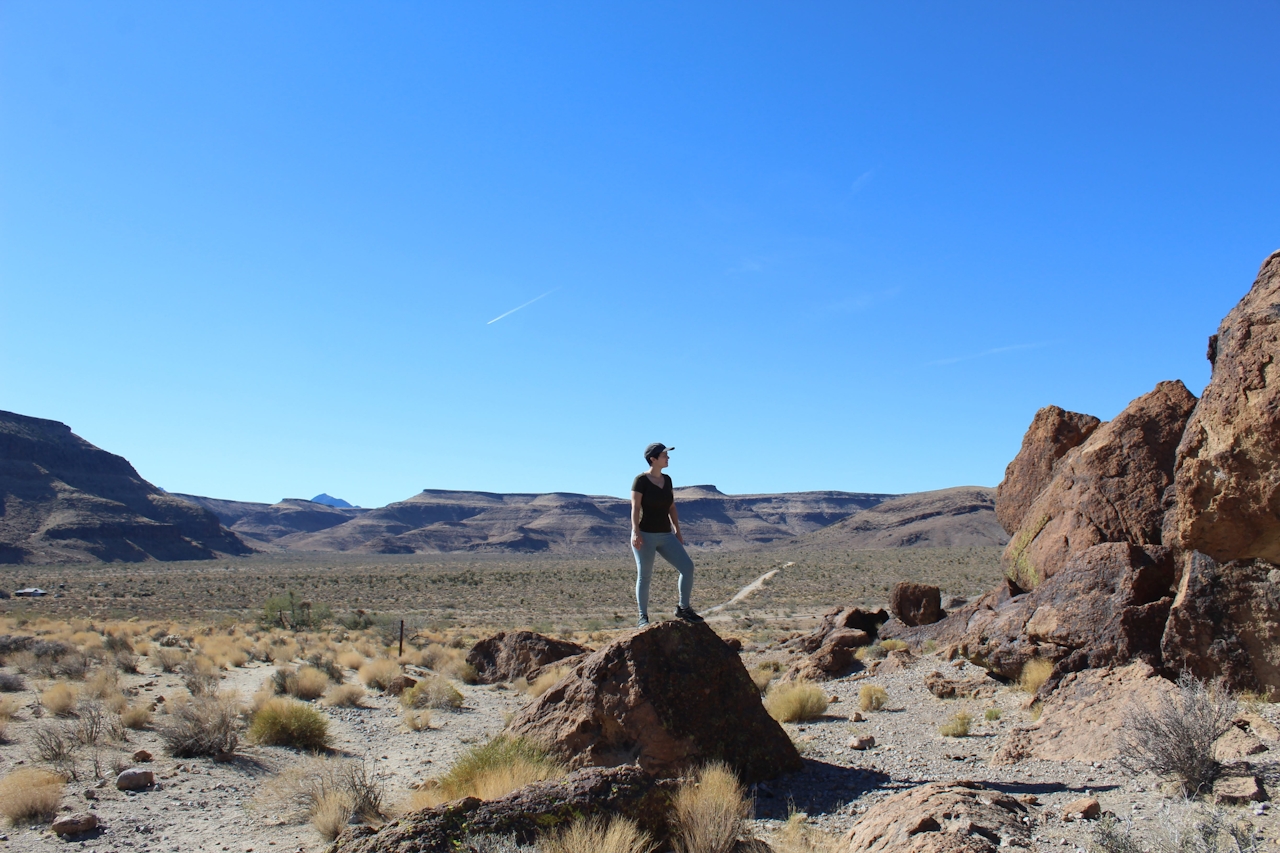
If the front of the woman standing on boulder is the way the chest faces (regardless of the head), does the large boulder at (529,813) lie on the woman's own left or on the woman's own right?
on the woman's own right

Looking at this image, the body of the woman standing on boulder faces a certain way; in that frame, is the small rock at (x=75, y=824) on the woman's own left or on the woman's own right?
on the woman's own right

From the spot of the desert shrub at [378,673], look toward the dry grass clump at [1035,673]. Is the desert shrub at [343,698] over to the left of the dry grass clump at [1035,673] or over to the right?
right

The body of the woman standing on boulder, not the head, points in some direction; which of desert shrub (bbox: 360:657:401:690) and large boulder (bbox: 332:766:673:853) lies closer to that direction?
the large boulder

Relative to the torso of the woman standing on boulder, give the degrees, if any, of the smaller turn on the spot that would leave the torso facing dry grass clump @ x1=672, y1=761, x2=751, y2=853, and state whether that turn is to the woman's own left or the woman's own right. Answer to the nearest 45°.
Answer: approximately 45° to the woman's own right

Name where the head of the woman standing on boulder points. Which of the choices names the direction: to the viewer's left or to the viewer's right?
to the viewer's right

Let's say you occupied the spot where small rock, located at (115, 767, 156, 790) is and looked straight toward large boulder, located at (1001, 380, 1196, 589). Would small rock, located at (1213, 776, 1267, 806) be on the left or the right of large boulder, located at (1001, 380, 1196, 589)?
right

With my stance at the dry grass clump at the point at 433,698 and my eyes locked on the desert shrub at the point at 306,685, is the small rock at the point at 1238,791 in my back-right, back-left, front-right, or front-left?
back-left

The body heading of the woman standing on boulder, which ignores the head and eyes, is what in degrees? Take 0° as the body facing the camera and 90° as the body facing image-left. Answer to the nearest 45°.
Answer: approximately 315°

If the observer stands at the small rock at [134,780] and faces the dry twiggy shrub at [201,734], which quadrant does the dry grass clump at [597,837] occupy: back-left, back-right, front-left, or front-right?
back-right
